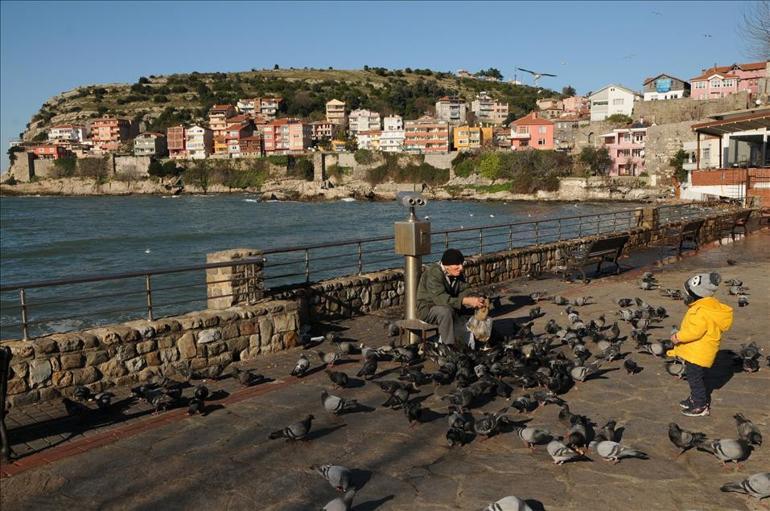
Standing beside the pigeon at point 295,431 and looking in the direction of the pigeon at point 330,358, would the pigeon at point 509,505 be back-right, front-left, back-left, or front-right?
back-right

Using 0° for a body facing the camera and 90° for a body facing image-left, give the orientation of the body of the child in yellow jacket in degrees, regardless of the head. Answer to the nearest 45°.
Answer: approximately 90°

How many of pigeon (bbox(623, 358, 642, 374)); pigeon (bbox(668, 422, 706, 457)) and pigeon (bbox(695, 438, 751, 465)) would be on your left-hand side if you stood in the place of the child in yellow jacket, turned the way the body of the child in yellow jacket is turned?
2

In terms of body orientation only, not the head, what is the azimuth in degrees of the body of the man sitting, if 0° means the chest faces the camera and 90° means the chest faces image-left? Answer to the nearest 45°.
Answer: approximately 315°

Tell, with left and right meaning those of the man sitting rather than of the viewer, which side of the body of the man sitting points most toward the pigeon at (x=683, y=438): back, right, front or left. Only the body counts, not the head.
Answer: front

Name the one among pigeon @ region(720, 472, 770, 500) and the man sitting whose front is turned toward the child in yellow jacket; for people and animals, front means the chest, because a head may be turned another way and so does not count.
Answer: the man sitting

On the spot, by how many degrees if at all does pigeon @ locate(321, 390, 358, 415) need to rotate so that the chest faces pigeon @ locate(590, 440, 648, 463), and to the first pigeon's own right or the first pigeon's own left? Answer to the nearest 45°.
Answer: approximately 135° to the first pigeon's own left

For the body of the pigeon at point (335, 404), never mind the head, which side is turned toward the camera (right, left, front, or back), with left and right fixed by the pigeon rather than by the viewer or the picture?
left

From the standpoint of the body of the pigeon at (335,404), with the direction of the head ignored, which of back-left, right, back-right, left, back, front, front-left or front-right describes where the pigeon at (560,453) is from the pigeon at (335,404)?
back-left

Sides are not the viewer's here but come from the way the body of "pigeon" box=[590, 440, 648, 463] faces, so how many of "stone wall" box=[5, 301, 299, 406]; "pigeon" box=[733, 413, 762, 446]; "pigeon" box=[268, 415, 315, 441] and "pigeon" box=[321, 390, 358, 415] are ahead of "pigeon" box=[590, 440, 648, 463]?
3
